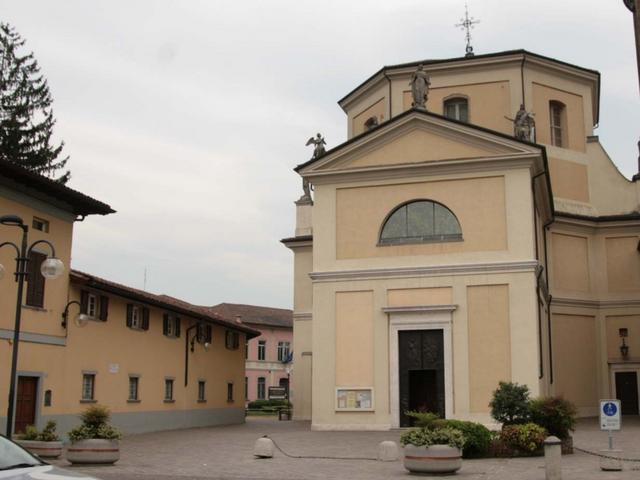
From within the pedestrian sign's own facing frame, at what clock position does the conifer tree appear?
The conifer tree is roughly at 4 o'clock from the pedestrian sign.

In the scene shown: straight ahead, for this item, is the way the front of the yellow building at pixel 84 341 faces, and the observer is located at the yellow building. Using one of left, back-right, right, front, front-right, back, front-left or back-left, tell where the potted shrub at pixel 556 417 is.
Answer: front

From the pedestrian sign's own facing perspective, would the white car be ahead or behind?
ahead

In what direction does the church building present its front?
toward the camera

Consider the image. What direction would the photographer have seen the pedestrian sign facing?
facing the viewer

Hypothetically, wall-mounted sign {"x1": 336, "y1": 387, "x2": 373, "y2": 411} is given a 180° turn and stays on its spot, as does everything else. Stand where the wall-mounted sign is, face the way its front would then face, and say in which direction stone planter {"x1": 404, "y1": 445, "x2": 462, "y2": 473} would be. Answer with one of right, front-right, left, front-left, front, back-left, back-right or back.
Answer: back

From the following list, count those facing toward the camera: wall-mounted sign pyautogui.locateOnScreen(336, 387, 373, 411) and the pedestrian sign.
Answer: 2

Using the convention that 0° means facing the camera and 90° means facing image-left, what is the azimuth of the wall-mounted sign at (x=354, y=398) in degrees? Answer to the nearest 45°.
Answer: approximately 0°

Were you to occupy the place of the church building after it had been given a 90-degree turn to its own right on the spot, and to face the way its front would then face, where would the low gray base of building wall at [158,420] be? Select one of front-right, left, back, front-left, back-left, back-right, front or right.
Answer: front

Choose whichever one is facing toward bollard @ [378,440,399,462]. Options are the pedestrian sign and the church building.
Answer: the church building

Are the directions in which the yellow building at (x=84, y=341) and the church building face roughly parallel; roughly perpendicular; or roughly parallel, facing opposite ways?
roughly perpendicular

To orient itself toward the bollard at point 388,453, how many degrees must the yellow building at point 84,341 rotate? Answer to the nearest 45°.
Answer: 0° — it already faces it

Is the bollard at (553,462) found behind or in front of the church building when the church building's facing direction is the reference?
in front

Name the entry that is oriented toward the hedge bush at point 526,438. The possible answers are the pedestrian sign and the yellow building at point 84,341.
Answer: the yellow building

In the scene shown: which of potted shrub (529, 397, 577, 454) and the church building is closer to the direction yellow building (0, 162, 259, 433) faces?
the potted shrub

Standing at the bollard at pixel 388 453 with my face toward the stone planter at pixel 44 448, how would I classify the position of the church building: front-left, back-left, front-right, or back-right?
back-right

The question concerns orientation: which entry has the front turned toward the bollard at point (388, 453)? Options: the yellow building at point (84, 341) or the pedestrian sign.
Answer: the yellow building

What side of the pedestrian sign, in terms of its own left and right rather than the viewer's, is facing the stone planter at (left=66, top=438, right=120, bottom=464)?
right
